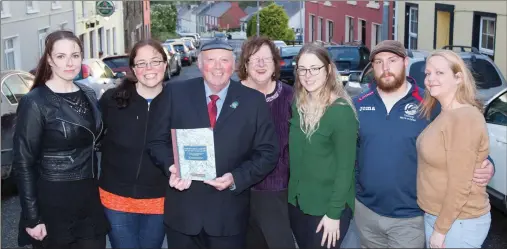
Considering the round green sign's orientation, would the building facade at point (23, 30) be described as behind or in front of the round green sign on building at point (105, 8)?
in front

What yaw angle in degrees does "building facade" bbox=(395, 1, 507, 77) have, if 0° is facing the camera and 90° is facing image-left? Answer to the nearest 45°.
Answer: approximately 45°

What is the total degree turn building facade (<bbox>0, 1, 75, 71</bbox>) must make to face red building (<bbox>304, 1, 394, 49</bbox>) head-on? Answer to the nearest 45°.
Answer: approximately 45° to its left

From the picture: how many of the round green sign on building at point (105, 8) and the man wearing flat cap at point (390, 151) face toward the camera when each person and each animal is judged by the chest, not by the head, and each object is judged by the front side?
2

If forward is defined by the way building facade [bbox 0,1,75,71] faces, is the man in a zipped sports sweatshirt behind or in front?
in front

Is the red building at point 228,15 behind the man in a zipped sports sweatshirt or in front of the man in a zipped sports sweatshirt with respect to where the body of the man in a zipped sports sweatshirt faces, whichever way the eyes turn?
behind

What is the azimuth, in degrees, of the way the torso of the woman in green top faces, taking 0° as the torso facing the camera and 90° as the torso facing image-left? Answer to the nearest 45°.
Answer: approximately 45°

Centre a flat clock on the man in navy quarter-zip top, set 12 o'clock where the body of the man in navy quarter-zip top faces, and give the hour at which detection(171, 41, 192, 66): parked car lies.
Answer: The parked car is roughly at 5 o'clock from the man in navy quarter-zip top.

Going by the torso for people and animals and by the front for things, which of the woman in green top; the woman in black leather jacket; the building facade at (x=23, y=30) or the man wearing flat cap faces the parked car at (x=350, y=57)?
the building facade
